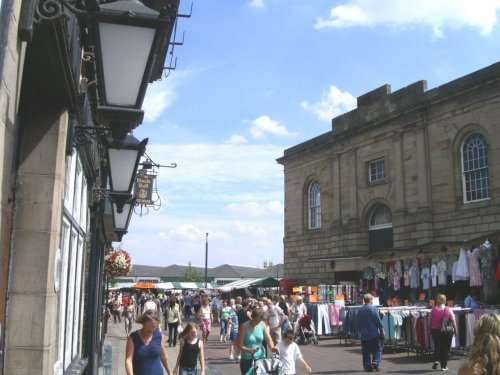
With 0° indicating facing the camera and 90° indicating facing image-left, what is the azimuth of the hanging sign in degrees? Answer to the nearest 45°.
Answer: approximately 0°

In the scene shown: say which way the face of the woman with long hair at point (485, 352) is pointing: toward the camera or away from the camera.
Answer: away from the camera

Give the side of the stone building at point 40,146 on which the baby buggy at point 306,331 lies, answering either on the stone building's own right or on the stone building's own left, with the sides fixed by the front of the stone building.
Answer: on the stone building's own left

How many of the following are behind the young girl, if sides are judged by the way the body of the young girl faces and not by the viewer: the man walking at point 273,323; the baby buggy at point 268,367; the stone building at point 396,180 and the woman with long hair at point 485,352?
2

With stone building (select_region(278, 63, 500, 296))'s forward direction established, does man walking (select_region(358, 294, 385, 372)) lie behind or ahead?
ahead

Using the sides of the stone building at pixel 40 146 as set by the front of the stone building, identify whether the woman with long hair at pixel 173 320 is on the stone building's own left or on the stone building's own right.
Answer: on the stone building's own left

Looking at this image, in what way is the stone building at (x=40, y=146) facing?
to the viewer's right

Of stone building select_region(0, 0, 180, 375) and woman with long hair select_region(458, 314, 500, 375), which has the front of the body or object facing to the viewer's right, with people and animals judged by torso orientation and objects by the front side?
the stone building
